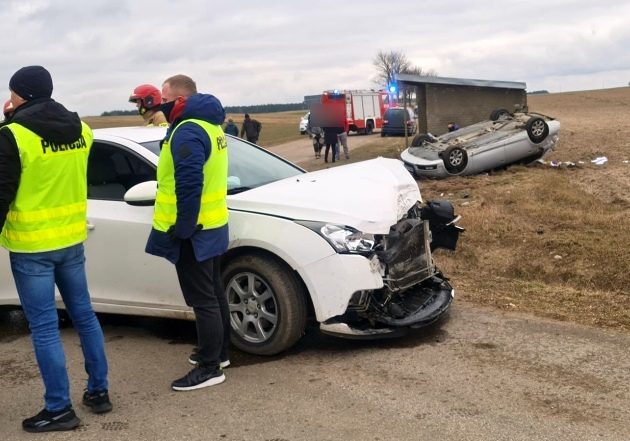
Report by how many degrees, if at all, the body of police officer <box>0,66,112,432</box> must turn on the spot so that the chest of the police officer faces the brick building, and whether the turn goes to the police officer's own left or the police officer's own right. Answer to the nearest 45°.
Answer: approximately 90° to the police officer's own right

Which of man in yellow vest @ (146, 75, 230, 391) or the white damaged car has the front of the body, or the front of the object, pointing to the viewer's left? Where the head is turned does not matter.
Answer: the man in yellow vest

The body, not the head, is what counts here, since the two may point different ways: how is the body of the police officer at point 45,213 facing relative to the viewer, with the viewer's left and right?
facing away from the viewer and to the left of the viewer

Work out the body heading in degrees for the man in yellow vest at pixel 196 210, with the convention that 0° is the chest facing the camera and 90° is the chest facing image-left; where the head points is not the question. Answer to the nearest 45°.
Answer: approximately 90°

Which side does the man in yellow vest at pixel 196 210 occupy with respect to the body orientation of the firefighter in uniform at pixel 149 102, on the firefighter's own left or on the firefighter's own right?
on the firefighter's own left

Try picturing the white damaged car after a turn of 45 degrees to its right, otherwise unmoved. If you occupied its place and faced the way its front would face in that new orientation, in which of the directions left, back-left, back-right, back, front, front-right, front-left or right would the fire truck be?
back

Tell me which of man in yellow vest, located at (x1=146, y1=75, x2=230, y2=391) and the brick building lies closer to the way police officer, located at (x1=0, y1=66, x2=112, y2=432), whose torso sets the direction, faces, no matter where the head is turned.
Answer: the brick building

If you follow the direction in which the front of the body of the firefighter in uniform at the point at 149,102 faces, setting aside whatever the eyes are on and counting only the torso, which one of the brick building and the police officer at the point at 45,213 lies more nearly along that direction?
the police officer

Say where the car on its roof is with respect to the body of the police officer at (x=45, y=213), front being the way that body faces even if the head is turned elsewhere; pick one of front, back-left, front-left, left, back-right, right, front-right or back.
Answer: right

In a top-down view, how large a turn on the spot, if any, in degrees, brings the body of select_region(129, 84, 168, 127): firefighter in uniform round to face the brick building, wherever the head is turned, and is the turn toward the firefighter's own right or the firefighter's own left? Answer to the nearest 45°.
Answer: approximately 135° to the firefighter's own right

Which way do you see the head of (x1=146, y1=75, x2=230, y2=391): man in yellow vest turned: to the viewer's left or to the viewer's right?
to the viewer's left

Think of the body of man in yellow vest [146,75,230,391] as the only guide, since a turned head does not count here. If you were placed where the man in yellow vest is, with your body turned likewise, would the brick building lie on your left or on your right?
on your right

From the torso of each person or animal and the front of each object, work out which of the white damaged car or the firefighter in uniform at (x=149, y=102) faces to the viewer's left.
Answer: the firefighter in uniform

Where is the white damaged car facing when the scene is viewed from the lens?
facing the viewer and to the right of the viewer
